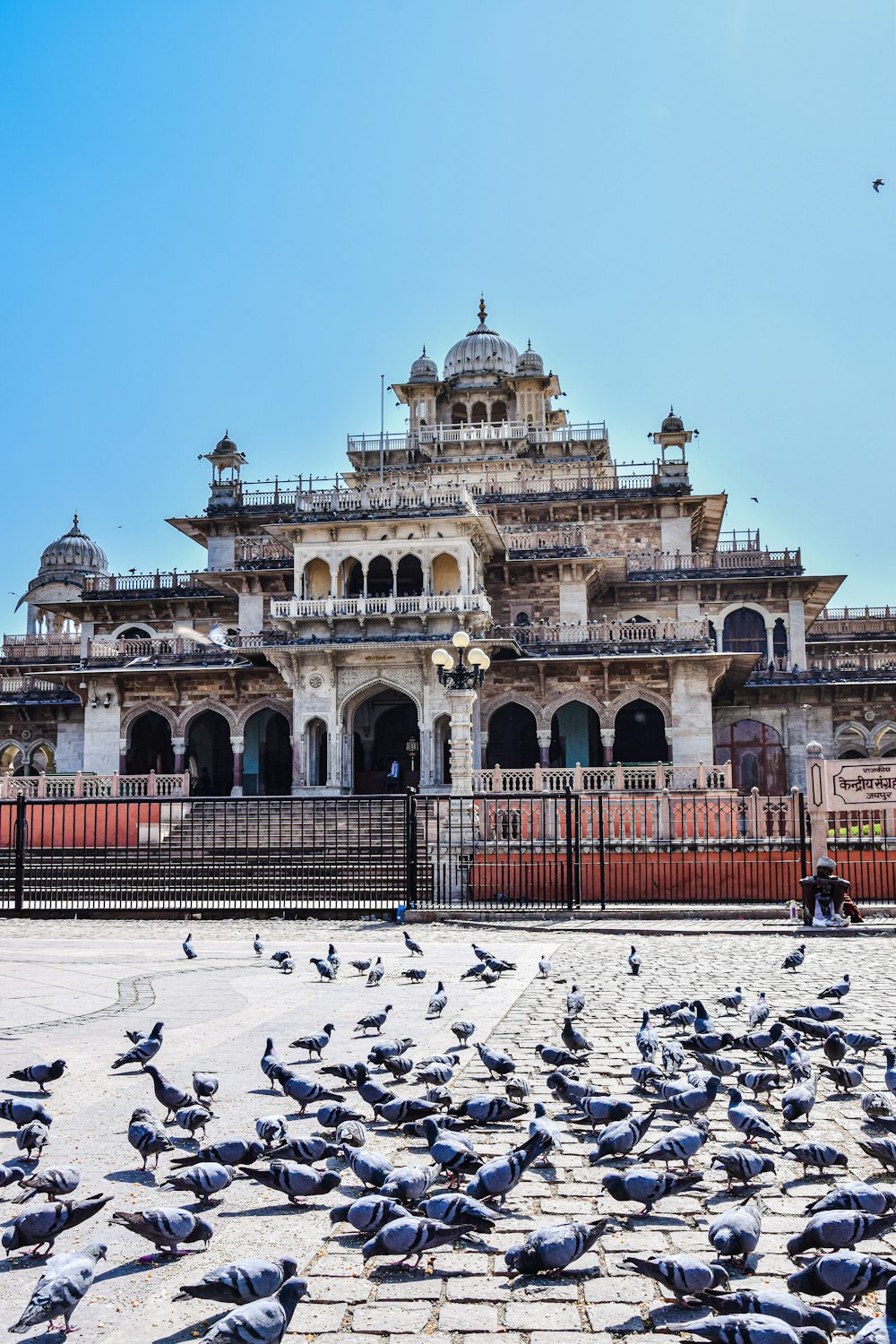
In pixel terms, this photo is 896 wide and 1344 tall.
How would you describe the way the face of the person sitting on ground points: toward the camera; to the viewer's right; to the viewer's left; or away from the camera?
toward the camera

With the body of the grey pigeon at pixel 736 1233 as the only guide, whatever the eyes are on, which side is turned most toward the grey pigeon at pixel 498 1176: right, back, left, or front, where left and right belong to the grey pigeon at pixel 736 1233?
right

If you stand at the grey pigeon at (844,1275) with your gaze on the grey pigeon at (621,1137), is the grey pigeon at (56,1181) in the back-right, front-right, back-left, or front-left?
front-left

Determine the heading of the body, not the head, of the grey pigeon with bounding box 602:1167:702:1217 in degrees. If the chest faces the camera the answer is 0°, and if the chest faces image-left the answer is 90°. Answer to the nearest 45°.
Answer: approximately 90°

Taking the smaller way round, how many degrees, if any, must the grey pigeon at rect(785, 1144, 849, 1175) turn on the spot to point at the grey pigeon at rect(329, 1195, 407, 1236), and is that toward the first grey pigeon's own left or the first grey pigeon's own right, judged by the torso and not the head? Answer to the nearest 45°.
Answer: approximately 135° to the first grey pigeon's own right

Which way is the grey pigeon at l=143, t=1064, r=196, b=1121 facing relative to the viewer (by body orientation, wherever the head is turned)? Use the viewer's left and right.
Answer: facing to the left of the viewer

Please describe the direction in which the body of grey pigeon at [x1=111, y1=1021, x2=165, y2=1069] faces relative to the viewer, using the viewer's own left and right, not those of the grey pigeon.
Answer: facing to the right of the viewer

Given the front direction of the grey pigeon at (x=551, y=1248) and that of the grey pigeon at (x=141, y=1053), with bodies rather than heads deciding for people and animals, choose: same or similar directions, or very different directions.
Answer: very different directions

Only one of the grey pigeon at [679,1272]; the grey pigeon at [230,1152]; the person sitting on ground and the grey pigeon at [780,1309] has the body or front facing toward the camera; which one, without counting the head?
the person sitting on ground

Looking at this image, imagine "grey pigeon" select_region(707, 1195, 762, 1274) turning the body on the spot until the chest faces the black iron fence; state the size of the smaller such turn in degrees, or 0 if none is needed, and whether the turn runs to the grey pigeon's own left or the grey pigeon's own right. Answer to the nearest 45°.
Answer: approximately 135° to the grey pigeon's own right
